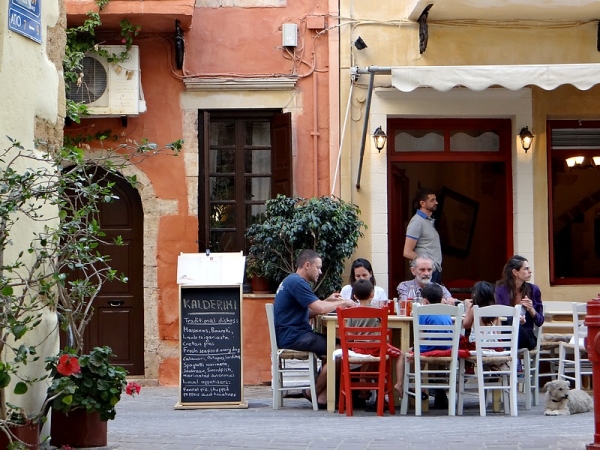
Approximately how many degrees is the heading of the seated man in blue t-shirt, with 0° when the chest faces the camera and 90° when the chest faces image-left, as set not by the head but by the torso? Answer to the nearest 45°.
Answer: approximately 270°

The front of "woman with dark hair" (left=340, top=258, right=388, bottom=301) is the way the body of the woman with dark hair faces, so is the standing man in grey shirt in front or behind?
behind

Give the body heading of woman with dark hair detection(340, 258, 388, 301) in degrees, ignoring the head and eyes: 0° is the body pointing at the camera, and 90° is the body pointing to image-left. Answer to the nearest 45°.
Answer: approximately 0°

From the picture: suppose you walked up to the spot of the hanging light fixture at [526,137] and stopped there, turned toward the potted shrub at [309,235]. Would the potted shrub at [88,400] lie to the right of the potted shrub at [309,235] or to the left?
left

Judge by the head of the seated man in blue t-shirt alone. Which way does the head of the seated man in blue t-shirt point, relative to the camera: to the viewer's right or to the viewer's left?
to the viewer's right

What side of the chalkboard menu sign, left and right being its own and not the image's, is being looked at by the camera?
front

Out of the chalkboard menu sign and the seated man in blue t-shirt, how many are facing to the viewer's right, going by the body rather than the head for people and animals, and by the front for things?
1

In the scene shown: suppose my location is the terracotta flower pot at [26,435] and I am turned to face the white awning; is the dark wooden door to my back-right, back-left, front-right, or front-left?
front-left

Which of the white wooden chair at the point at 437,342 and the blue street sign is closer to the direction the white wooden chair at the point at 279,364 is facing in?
the white wooden chair

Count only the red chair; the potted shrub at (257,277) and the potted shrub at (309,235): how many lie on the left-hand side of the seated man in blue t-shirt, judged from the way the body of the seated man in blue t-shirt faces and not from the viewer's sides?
2

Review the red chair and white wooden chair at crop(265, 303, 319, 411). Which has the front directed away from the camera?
the red chair

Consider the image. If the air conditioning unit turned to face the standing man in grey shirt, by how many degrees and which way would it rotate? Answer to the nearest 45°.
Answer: approximately 90° to its left

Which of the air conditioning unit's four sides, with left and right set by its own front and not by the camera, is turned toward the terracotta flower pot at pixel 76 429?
front

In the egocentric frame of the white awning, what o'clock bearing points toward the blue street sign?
The blue street sign is roughly at 1 o'clock from the white awning.

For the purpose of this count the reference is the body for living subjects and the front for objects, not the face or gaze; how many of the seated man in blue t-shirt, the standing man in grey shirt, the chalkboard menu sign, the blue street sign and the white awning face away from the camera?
0

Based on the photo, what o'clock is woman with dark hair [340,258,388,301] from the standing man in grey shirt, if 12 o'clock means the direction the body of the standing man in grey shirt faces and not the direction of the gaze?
The woman with dark hair is roughly at 4 o'clock from the standing man in grey shirt.

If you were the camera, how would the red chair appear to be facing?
facing away from the viewer

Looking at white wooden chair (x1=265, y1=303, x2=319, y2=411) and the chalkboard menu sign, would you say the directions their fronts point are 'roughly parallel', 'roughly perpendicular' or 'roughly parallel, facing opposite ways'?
roughly perpendicular
